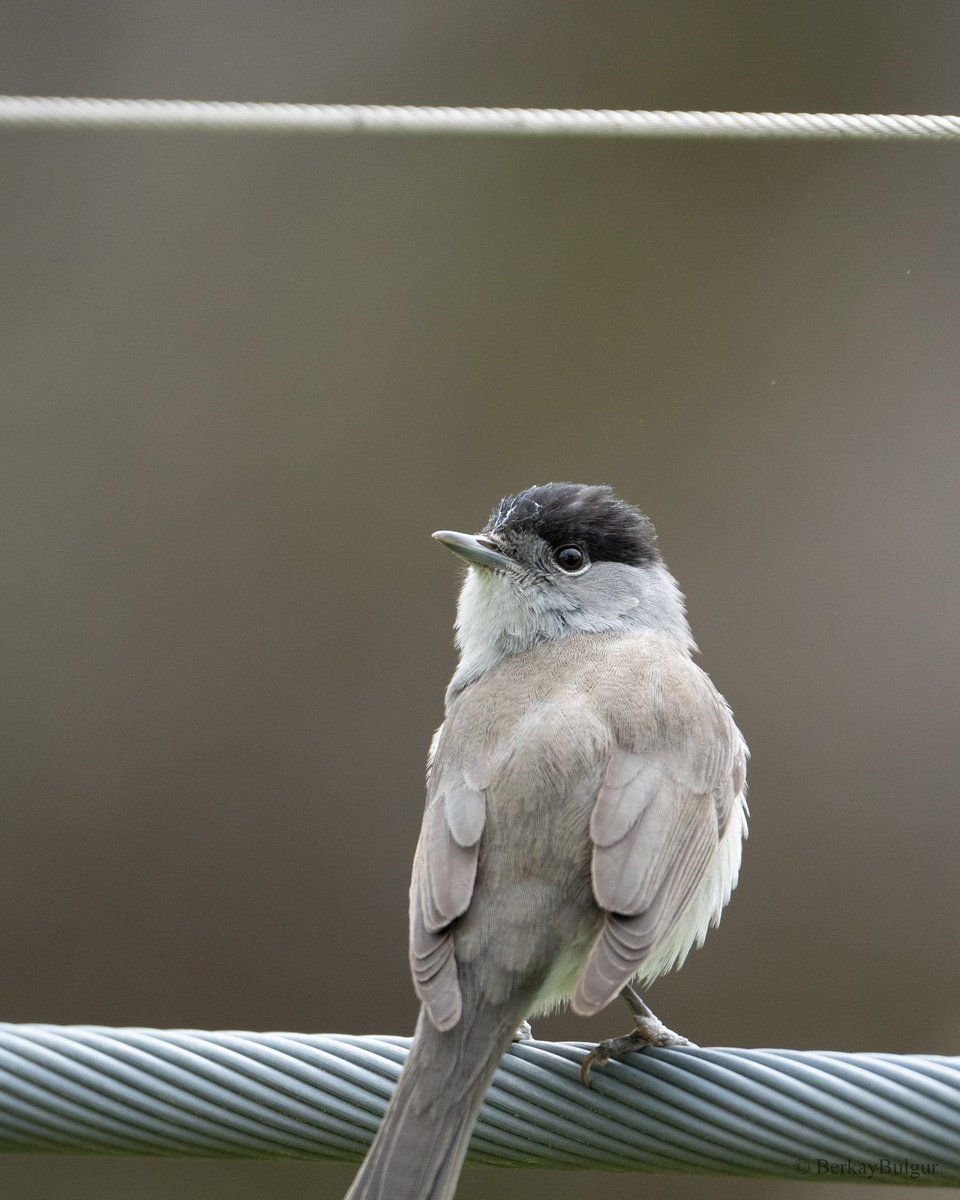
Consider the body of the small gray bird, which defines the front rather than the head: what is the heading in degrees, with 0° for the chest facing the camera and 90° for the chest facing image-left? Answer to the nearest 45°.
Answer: approximately 225°
